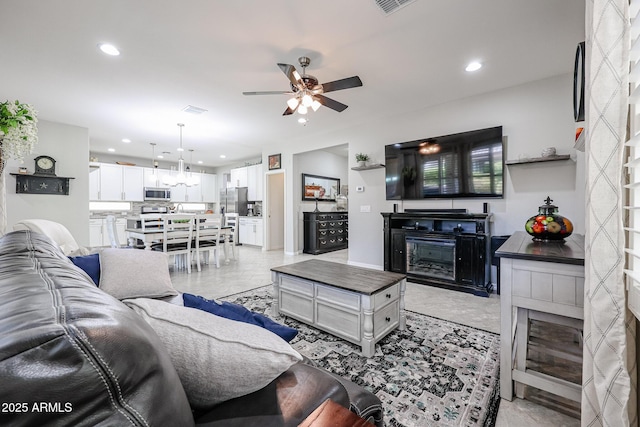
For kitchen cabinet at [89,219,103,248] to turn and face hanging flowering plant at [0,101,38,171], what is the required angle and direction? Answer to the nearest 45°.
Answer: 0° — it already faces it

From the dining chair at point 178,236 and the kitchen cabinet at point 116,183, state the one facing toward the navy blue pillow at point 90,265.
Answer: the kitchen cabinet

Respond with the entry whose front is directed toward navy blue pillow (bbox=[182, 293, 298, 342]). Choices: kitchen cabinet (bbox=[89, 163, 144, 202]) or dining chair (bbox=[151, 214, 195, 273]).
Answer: the kitchen cabinet

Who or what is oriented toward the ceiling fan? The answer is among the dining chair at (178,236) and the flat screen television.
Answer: the flat screen television

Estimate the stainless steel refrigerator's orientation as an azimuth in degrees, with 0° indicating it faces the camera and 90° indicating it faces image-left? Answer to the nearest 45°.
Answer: approximately 45°

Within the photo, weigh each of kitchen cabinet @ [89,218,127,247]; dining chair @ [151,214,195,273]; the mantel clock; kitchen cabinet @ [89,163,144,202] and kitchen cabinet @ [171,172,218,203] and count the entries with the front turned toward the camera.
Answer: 4

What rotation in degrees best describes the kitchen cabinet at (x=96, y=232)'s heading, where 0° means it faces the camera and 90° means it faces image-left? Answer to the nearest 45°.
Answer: approximately 0°

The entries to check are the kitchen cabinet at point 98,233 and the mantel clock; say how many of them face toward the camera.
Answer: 2

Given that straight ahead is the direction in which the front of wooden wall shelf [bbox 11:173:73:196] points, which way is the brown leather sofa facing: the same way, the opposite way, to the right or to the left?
to the left

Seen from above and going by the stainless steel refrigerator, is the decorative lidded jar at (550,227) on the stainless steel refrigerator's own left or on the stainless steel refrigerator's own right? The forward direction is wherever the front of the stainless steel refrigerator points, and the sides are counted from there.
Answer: on the stainless steel refrigerator's own left

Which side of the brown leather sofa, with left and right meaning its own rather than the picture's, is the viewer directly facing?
right
